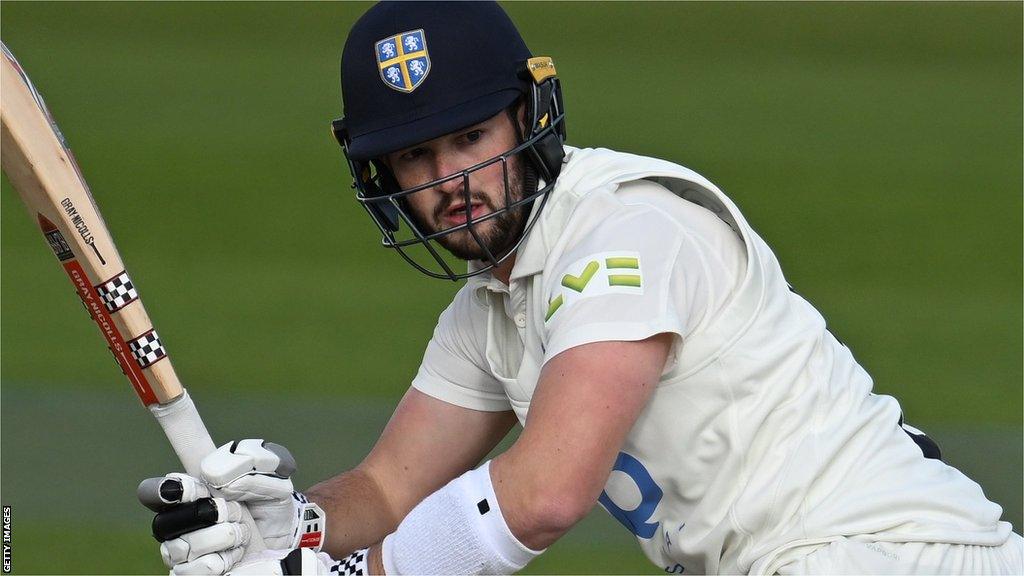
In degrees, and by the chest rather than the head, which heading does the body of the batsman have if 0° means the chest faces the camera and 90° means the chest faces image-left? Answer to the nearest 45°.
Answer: approximately 45°
